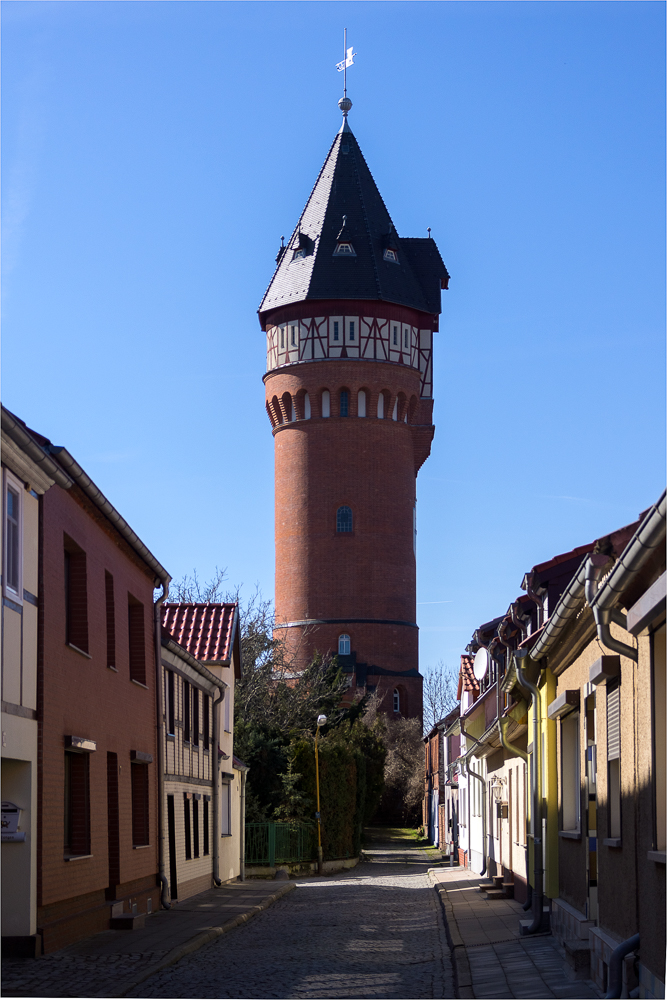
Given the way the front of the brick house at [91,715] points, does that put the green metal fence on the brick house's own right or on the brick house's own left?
on the brick house's own left

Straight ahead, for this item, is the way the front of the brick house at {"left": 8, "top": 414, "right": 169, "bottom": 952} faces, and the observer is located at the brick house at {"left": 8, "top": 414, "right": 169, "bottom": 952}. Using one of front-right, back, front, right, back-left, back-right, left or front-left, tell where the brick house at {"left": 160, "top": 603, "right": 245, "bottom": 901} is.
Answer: left

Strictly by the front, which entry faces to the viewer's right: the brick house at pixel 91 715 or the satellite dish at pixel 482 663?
the brick house

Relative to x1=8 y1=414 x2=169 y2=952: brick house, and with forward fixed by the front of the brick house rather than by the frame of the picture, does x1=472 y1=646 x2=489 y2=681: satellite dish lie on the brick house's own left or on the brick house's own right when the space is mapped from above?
on the brick house's own left

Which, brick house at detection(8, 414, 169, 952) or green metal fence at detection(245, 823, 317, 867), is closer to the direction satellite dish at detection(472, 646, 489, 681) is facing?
the brick house

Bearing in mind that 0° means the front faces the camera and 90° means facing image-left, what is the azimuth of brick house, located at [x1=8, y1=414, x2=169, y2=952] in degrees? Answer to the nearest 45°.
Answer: approximately 270°

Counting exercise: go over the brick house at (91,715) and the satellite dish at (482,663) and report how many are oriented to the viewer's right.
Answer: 1

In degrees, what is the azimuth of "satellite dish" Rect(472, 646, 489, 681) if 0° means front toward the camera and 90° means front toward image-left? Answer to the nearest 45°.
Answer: approximately 45°
